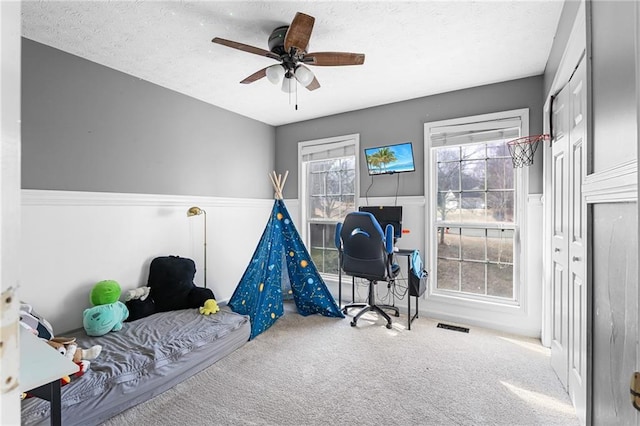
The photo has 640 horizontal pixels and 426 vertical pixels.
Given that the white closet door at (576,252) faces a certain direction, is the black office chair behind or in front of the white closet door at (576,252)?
in front

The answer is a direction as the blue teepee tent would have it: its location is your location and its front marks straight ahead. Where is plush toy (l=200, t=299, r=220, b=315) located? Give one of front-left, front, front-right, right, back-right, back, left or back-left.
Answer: right

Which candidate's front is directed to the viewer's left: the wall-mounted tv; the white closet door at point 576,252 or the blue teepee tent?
the white closet door

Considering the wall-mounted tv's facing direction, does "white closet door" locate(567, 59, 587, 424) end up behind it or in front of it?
in front

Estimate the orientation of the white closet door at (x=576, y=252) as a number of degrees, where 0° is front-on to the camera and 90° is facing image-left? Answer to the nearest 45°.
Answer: approximately 90°

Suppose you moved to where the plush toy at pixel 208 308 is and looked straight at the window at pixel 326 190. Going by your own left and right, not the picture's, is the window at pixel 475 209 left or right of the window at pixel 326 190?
right

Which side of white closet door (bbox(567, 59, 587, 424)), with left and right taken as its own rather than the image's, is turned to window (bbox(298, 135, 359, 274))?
front

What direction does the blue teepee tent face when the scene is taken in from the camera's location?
facing the viewer and to the right of the viewer

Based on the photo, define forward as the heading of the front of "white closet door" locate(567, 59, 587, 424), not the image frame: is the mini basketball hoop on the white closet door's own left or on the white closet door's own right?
on the white closet door's own right

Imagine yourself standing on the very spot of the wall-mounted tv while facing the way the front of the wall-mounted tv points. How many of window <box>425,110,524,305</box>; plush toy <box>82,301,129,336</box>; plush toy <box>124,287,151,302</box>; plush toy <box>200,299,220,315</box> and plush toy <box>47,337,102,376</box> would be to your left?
1

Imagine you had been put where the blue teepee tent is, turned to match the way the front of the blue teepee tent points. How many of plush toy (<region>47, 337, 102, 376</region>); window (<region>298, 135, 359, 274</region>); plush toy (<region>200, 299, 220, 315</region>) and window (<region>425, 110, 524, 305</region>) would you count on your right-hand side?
2

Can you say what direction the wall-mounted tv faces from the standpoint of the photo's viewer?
facing the viewer

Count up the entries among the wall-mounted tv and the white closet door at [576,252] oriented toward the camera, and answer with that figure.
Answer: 1

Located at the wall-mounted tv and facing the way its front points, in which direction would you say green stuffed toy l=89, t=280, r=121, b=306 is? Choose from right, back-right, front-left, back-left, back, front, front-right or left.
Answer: front-right

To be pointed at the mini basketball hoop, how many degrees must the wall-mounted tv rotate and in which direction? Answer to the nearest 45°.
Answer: approximately 90° to its left
